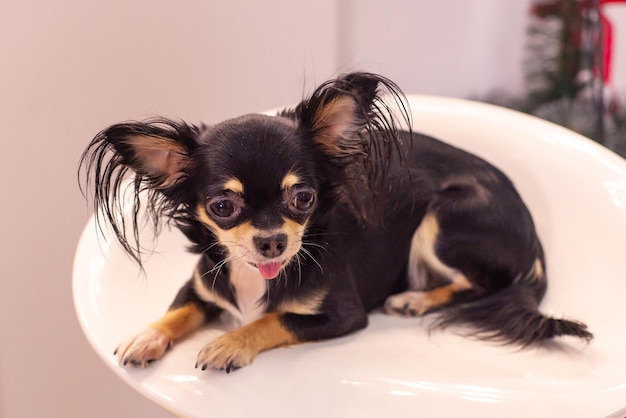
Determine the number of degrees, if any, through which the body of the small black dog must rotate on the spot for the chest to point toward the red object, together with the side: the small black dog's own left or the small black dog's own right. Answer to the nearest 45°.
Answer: approximately 180°

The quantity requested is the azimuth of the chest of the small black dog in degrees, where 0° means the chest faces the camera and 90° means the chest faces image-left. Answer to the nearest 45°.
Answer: approximately 45°
